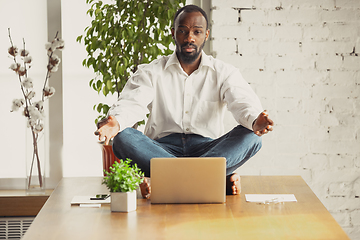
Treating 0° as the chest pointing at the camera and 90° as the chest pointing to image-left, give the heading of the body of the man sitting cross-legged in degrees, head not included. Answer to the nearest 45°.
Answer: approximately 0°

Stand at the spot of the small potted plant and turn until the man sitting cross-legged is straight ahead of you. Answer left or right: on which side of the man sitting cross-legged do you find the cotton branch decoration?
left

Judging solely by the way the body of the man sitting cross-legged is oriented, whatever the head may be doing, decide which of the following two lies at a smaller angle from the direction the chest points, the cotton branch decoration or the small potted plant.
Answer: the small potted plant

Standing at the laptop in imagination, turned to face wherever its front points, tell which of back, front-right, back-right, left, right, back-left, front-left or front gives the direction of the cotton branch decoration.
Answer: front-left

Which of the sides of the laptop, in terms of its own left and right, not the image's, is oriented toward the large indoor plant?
front

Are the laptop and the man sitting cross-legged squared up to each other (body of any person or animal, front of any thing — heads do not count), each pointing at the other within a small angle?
yes

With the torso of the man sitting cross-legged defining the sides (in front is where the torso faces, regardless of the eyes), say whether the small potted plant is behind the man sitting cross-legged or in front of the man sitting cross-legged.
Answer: in front

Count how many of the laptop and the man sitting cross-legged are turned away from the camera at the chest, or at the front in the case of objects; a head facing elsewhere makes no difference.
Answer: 1

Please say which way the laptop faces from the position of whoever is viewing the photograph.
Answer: facing away from the viewer

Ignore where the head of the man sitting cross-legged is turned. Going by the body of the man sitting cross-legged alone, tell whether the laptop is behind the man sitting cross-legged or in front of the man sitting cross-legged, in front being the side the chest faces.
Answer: in front

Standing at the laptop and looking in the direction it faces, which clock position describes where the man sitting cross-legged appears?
The man sitting cross-legged is roughly at 12 o'clock from the laptop.

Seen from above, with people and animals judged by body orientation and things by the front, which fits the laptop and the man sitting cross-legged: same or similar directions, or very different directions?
very different directions
